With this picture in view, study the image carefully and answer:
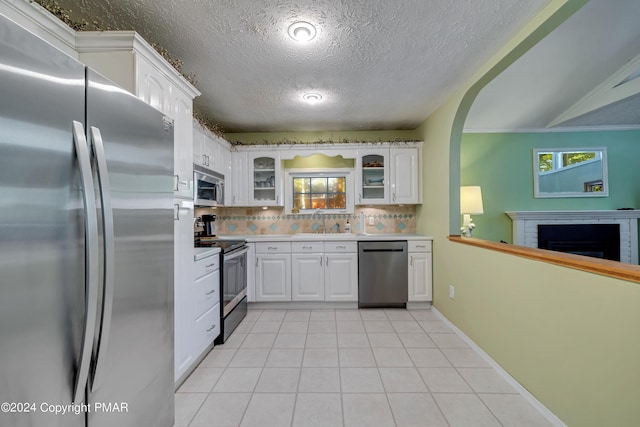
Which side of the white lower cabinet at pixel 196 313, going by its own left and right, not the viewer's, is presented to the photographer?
right

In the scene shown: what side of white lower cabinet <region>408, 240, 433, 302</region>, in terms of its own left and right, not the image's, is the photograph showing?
front

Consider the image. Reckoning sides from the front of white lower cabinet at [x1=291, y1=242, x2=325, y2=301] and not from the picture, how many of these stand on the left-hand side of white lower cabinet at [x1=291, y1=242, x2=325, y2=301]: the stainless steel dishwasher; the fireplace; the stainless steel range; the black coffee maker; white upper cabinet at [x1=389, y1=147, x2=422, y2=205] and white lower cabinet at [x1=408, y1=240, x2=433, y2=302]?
4

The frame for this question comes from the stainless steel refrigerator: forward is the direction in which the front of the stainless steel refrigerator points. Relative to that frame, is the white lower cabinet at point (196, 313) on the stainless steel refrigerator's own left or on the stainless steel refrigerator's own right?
on the stainless steel refrigerator's own left

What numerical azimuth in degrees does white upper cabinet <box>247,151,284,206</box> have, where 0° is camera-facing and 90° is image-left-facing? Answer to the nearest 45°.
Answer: approximately 0°

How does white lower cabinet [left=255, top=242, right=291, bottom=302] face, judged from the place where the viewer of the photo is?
facing the viewer

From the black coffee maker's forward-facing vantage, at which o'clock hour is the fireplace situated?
The fireplace is roughly at 11 o'clock from the black coffee maker.

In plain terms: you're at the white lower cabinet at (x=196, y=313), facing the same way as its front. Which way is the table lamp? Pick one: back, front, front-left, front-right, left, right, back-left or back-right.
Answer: front

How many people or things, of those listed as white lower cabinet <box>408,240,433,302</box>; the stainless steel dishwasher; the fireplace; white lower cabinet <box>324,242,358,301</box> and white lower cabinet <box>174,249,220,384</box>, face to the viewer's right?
1

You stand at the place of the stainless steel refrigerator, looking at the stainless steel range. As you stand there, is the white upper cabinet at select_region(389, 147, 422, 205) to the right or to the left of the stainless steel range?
right

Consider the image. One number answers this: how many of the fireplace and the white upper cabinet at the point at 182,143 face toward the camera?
1

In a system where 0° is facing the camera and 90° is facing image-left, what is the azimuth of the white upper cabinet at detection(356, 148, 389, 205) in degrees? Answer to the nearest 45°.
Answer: approximately 0°

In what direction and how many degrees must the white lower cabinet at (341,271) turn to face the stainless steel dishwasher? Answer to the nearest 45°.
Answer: approximately 90° to its left

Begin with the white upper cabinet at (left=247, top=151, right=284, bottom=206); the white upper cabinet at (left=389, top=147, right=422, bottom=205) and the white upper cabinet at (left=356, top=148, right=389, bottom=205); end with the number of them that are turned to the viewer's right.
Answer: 0

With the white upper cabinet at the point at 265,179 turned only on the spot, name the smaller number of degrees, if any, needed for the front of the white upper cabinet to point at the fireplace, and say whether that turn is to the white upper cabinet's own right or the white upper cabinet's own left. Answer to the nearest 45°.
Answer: approximately 90° to the white upper cabinet's own left

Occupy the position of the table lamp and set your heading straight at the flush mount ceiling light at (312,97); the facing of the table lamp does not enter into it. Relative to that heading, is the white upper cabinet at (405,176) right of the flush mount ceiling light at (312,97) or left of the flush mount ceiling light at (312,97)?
right

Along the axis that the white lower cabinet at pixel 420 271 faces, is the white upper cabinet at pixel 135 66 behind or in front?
in front

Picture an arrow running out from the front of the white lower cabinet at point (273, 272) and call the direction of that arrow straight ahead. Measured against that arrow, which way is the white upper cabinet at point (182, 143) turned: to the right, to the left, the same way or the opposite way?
to the left
